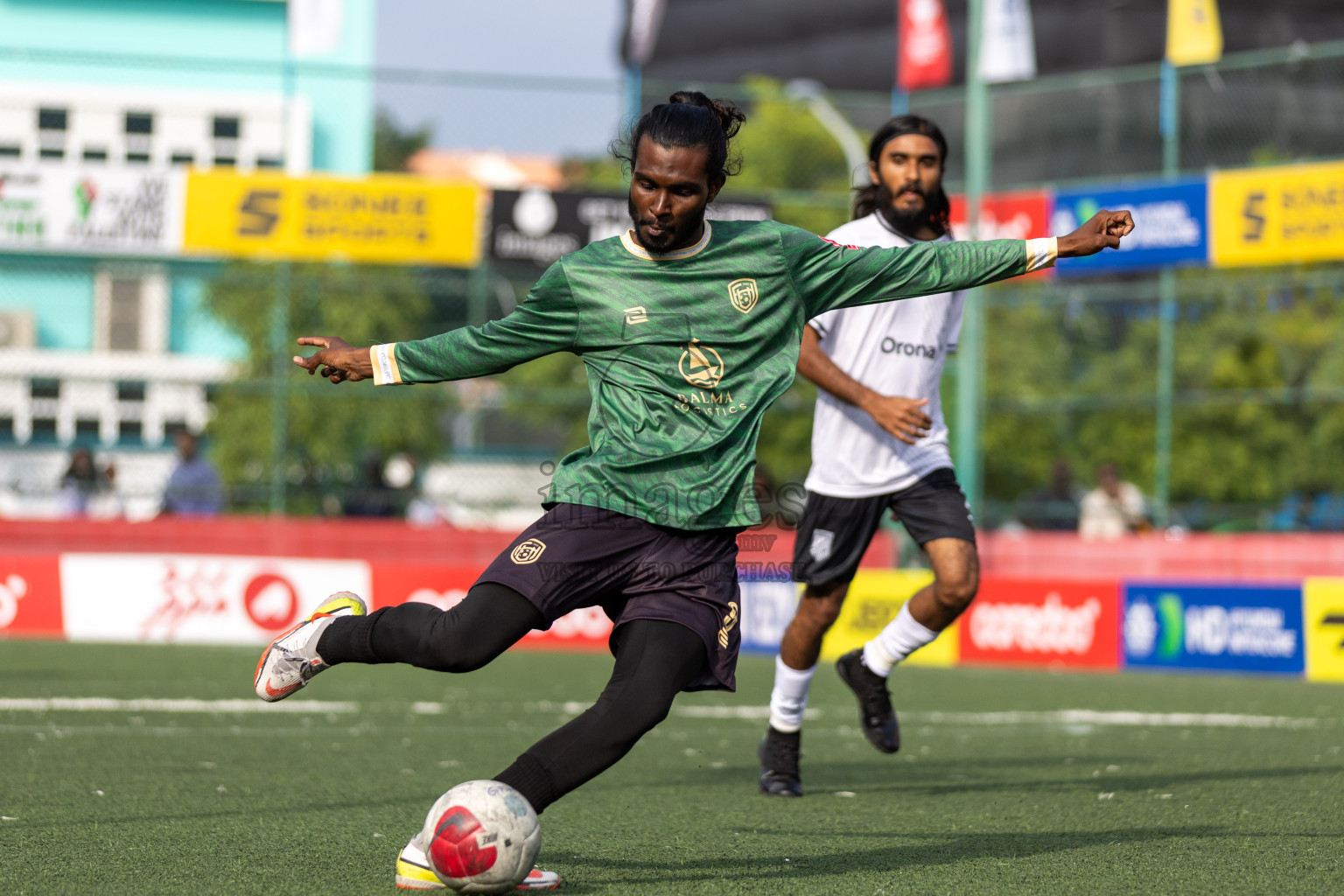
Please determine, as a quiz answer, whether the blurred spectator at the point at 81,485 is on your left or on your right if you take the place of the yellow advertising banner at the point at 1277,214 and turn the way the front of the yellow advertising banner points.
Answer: on your right

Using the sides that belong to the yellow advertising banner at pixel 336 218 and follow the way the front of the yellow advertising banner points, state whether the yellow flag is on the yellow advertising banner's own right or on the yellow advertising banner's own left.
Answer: on the yellow advertising banner's own left

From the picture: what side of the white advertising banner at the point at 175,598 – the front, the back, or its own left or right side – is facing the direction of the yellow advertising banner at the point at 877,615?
left

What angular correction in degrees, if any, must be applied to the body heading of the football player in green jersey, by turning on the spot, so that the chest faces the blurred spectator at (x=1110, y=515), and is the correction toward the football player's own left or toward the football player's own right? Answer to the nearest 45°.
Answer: approximately 180°

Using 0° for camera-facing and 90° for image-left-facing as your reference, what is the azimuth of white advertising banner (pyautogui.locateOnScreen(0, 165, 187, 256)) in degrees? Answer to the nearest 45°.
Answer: approximately 0°

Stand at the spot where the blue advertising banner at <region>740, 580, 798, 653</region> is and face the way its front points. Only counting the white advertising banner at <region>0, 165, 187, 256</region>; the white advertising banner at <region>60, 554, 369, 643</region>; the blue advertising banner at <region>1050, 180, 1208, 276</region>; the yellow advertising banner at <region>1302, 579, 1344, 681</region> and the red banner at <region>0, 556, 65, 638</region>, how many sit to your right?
3

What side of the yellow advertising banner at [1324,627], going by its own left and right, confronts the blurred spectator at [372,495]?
right

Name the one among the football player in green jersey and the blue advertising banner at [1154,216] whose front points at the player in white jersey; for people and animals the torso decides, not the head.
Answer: the blue advertising banner

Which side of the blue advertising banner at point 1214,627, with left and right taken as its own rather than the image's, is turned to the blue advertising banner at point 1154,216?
back

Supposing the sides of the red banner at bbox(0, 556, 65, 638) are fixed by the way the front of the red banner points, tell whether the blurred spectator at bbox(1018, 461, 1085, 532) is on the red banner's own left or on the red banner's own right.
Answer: on the red banner's own left
